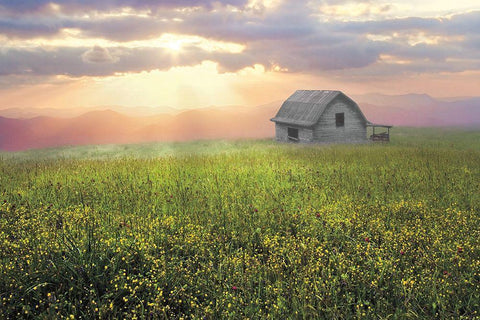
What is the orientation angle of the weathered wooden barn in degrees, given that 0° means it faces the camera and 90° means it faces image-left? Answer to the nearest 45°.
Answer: approximately 315°
